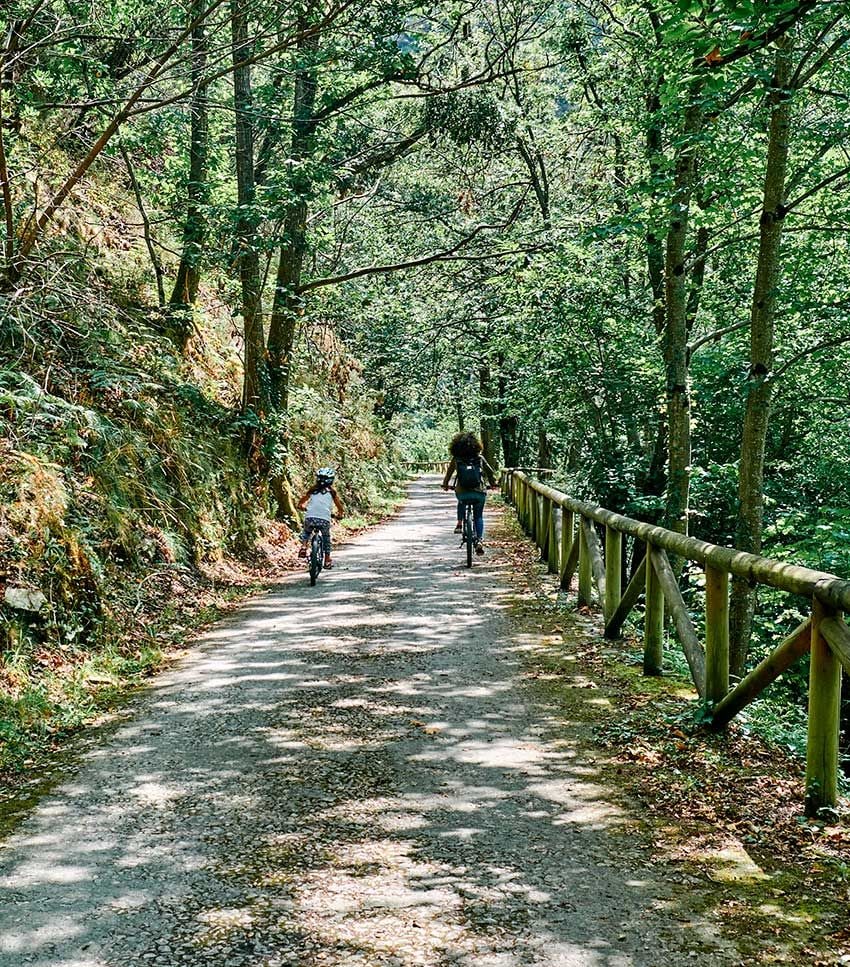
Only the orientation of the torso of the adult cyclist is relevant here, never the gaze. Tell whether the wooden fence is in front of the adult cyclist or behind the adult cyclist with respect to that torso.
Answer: behind

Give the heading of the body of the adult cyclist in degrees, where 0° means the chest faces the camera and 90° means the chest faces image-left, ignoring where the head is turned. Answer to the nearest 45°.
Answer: approximately 180°

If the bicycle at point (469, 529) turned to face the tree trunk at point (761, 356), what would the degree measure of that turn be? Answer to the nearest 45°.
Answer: approximately 135° to its right

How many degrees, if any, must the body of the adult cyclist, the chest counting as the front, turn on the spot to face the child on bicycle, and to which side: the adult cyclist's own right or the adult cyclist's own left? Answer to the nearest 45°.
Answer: approximately 135° to the adult cyclist's own left

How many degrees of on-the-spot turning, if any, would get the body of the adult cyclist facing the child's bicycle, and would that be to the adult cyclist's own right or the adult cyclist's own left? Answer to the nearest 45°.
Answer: approximately 135° to the adult cyclist's own left

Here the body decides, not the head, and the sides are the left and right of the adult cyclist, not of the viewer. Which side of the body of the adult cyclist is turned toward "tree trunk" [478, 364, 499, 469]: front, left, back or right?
front

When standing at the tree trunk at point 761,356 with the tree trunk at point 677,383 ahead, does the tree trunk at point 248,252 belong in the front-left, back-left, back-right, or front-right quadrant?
front-left

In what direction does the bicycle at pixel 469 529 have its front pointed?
away from the camera

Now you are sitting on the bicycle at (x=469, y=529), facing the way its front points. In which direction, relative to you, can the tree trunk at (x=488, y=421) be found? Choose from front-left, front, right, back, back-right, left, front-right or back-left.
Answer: front

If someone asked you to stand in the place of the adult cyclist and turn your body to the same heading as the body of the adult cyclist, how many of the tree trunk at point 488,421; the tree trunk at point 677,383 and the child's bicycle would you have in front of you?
1

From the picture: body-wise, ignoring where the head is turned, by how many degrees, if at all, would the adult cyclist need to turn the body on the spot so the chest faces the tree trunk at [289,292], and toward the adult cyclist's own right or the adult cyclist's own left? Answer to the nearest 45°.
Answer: approximately 45° to the adult cyclist's own left
